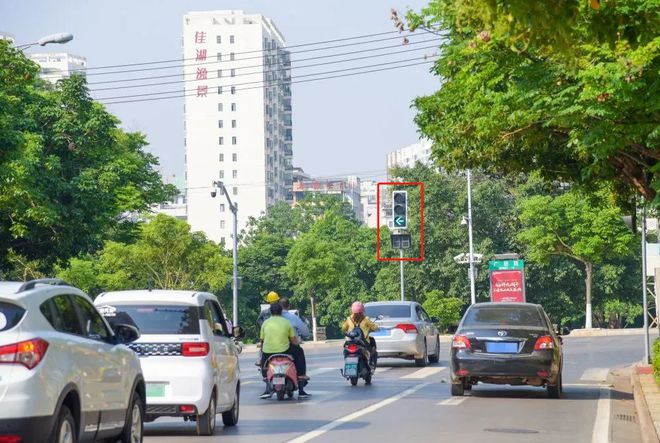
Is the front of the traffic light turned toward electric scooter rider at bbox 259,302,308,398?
yes

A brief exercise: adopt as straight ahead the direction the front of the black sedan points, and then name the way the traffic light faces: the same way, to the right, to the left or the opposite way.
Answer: the opposite way

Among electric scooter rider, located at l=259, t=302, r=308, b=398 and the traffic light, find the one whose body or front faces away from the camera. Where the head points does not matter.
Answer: the electric scooter rider

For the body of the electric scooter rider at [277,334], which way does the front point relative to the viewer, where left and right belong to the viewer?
facing away from the viewer

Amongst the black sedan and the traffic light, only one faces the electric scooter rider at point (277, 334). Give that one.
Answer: the traffic light

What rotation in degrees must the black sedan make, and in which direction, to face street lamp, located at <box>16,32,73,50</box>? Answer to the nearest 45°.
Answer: approximately 45° to its left

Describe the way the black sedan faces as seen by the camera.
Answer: facing away from the viewer

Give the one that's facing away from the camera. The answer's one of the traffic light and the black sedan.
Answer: the black sedan

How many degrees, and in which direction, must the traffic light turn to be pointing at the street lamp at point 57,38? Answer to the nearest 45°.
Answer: approximately 45° to its right

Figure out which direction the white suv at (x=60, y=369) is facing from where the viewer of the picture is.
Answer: facing away from the viewer and to the right of the viewer

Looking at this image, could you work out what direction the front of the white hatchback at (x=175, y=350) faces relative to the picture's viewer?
facing away from the viewer and to the right of the viewer

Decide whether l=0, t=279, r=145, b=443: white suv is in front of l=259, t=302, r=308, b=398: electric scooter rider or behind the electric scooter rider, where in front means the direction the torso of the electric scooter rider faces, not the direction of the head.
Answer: behind
